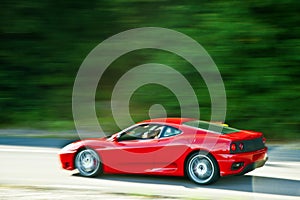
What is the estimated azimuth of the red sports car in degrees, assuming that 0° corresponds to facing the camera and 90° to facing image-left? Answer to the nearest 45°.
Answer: approximately 135°
